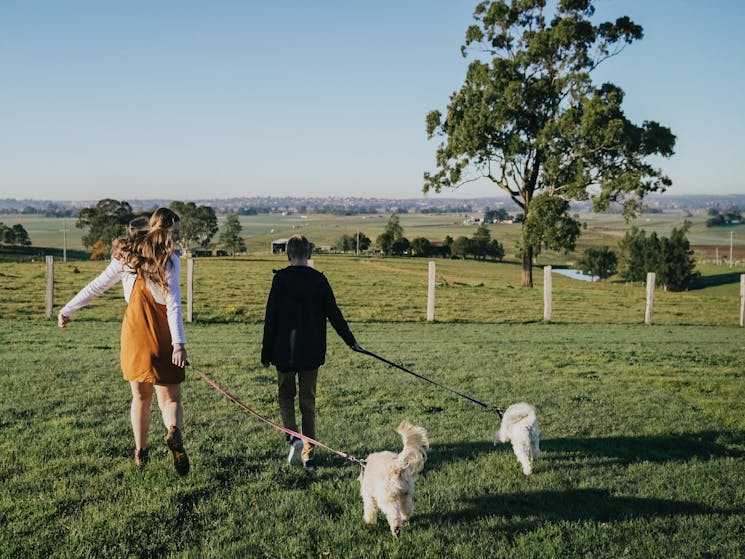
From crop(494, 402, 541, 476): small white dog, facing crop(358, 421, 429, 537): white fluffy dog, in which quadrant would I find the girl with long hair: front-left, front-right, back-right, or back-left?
front-right

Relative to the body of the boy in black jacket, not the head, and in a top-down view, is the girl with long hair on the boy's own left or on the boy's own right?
on the boy's own left

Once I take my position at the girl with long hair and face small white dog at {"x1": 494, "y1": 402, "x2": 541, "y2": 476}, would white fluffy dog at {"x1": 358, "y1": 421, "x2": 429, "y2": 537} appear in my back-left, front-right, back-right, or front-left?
front-right

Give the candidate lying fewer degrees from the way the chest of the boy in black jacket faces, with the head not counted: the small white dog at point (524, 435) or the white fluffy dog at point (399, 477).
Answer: the small white dog

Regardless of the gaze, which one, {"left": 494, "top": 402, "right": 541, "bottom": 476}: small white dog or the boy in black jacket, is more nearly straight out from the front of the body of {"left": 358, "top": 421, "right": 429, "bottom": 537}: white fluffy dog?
the boy in black jacket

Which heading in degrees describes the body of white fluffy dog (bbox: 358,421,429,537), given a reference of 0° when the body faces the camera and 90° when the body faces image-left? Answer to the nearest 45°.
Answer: approximately 135°

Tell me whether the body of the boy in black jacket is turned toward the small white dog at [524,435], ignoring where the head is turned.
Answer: no

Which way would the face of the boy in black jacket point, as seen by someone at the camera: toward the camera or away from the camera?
away from the camera

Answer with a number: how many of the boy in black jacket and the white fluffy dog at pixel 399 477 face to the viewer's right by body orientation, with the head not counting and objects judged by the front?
0

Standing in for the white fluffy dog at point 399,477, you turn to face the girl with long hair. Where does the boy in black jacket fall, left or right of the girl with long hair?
right

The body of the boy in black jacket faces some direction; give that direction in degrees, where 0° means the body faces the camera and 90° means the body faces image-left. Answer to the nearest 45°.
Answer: approximately 180°

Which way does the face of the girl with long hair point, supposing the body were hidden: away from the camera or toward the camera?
away from the camera

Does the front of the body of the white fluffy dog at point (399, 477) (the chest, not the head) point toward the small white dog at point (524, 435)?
no
